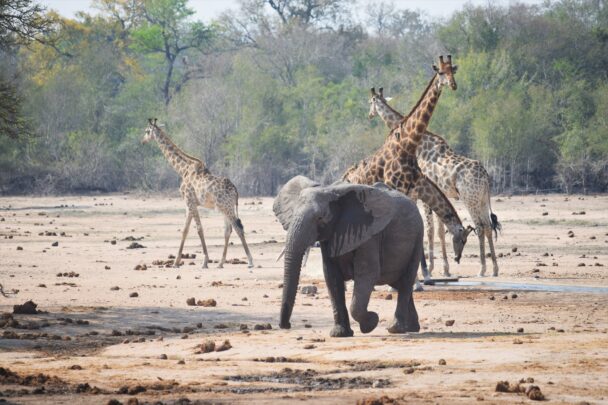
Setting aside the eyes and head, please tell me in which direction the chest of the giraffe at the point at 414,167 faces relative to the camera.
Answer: to the viewer's right

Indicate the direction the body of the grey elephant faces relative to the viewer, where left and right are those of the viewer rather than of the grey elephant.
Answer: facing the viewer and to the left of the viewer

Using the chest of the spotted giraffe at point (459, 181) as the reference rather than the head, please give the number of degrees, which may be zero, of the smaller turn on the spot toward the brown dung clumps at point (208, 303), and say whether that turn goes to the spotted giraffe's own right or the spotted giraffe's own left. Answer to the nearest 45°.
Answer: approximately 45° to the spotted giraffe's own left

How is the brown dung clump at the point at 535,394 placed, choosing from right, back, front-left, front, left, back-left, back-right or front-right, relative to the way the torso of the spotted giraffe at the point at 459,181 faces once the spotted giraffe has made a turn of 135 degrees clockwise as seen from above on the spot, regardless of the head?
back-right

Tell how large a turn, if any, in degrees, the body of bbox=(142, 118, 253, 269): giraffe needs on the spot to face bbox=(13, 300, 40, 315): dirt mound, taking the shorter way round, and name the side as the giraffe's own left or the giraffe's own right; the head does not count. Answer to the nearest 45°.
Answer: approximately 90° to the giraffe's own left

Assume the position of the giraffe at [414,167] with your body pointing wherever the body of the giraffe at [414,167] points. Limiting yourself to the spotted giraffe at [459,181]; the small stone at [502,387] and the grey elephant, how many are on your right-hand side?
2

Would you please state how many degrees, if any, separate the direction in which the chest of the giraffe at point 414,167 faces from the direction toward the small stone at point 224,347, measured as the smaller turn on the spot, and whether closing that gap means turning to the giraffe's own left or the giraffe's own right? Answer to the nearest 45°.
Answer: approximately 90° to the giraffe's own right

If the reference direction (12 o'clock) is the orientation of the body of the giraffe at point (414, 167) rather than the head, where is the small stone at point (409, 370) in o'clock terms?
The small stone is roughly at 3 o'clock from the giraffe.

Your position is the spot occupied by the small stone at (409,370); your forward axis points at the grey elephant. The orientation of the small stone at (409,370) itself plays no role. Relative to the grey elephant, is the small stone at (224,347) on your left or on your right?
left

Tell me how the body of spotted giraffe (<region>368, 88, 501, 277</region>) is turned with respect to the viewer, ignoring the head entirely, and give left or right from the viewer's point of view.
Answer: facing to the left of the viewer

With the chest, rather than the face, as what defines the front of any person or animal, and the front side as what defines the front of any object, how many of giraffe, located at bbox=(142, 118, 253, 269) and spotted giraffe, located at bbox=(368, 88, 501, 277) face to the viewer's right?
0

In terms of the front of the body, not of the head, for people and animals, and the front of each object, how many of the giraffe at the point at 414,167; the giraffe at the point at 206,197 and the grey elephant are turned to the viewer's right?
1

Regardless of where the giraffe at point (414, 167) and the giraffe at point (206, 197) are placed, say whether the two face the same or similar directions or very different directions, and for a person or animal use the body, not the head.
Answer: very different directions

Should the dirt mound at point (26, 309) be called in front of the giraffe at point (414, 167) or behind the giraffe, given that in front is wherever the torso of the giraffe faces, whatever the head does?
behind

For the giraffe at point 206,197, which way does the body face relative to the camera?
to the viewer's left
